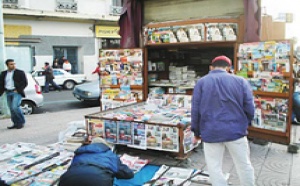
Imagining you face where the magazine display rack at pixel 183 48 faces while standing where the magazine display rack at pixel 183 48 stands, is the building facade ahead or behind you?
behind

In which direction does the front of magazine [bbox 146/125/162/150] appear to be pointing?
toward the camera

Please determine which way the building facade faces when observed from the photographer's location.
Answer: facing the viewer

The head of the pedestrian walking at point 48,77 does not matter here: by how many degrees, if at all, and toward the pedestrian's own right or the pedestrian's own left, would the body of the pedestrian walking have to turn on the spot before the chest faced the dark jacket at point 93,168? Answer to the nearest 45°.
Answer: approximately 90° to the pedestrian's own left

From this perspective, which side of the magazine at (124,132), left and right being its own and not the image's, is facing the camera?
front

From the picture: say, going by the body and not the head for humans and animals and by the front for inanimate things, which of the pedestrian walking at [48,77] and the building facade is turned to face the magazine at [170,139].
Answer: the building facade

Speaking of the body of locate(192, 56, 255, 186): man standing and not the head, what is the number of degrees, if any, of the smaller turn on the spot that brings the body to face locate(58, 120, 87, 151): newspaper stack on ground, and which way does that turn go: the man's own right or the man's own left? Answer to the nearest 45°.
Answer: approximately 45° to the man's own left

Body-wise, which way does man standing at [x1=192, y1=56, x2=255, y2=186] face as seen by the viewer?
away from the camera

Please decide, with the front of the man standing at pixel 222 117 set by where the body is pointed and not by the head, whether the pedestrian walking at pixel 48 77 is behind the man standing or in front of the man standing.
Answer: in front

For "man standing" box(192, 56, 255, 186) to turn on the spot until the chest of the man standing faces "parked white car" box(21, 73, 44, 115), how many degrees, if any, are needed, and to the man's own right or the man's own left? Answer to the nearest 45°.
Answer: approximately 45° to the man's own left

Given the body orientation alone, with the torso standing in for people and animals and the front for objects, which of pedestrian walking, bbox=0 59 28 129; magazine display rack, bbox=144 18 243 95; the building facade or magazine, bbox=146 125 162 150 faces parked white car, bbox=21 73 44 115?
the building facade

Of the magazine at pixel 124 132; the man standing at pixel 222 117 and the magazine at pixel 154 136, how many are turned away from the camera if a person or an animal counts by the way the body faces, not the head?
1

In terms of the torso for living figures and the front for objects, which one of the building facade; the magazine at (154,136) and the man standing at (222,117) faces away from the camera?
the man standing

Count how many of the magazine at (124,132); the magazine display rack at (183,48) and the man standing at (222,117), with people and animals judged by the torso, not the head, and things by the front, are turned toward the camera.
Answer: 2
